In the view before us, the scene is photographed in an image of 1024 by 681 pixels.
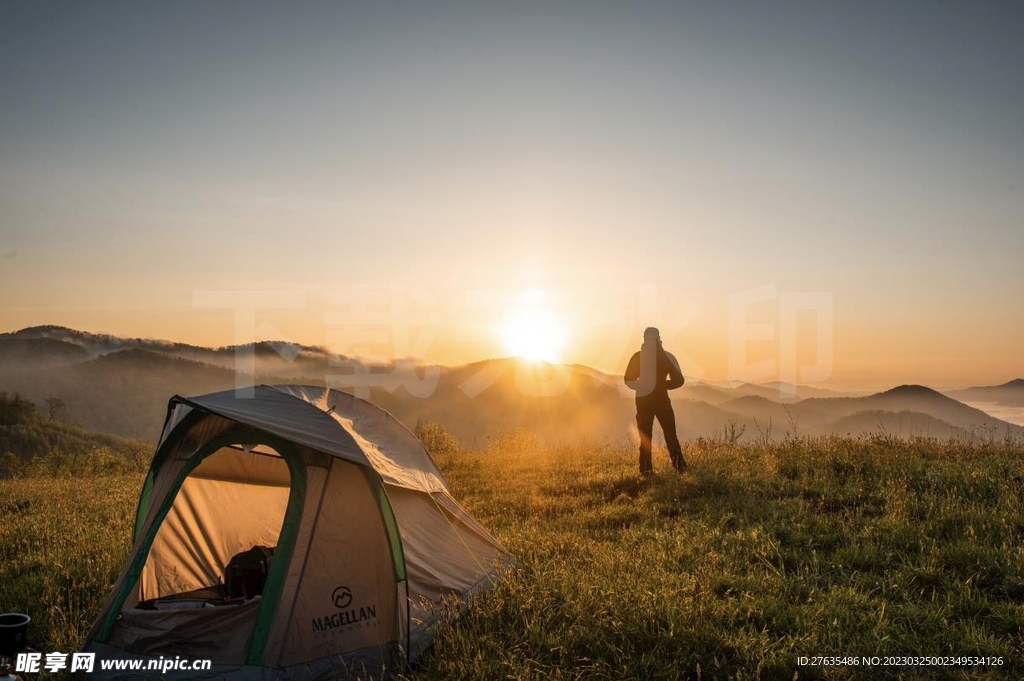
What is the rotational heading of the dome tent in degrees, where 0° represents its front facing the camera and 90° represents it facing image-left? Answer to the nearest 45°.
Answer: approximately 45°

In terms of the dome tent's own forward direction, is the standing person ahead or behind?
behind
